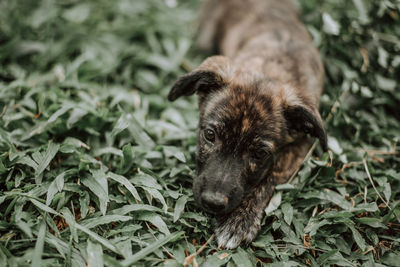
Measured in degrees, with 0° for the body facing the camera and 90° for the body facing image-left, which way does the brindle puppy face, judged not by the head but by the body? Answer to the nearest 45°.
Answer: approximately 0°
